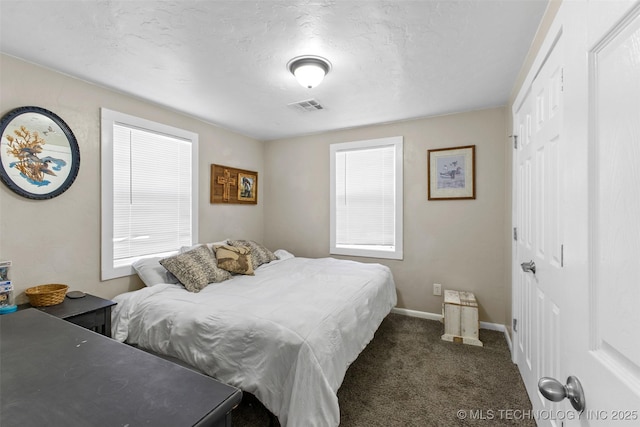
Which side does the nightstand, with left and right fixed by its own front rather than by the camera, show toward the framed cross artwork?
left

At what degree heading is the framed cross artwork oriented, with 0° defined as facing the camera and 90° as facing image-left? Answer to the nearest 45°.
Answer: approximately 315°

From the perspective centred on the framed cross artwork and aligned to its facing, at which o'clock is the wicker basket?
The wicker basket is roughly at 3 o'clock from the framed cross artwork.

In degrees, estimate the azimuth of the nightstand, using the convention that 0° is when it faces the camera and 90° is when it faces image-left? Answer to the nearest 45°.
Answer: approximately 315°

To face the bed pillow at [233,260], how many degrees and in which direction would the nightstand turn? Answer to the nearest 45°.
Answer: approximately 45° to its left

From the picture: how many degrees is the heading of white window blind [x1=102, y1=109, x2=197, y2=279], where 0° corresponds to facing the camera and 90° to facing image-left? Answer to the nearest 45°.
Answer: approximately 315°
